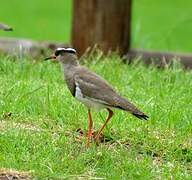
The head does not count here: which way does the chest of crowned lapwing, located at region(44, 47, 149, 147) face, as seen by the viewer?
to the viewer's left

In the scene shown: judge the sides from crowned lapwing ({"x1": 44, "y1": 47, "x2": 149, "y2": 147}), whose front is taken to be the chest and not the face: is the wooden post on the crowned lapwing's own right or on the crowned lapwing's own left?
on the crowned lapwing's own right
